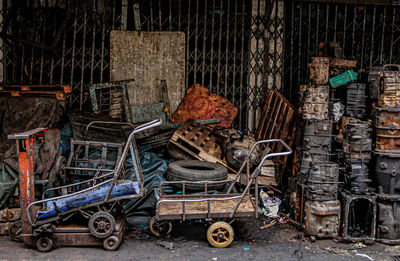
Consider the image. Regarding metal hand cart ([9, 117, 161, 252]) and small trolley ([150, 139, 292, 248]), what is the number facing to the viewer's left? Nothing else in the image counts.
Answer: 2

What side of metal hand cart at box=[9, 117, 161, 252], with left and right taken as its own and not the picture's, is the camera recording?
left

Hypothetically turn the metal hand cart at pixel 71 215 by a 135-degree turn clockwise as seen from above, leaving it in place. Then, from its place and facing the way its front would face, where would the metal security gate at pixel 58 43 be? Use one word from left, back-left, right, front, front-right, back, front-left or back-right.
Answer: front-left

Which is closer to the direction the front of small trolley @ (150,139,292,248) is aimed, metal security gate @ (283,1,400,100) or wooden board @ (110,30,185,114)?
the wooden board

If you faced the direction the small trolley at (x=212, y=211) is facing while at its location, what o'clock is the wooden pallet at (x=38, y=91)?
The wooden pallet is roughly at 1 o'clock from the small trolley.

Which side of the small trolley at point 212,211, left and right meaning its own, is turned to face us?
left

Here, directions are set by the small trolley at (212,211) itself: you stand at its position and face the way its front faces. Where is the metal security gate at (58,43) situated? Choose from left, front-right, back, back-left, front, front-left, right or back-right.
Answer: front-right
